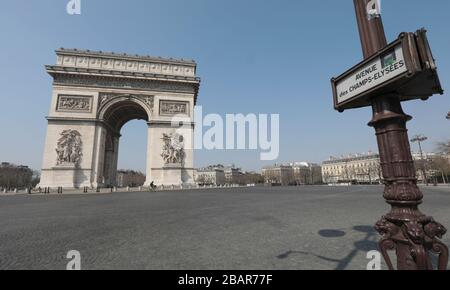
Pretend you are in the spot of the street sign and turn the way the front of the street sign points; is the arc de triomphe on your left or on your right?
on your right

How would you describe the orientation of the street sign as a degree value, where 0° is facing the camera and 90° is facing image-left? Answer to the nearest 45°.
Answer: approximately 45°
